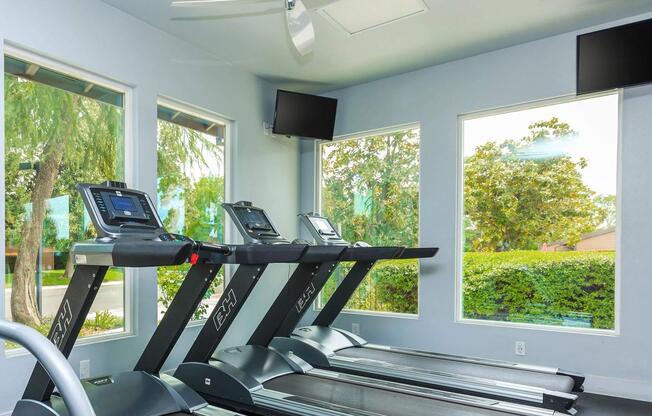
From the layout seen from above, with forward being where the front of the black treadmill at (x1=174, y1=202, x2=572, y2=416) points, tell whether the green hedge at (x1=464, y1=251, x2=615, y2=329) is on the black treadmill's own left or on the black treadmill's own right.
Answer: on the black treadmill's own right

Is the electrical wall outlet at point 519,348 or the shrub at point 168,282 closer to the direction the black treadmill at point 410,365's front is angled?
the shrub

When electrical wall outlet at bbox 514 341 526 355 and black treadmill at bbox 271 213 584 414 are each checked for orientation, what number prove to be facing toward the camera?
1

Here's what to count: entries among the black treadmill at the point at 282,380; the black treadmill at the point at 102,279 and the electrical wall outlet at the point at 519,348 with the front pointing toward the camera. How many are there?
1

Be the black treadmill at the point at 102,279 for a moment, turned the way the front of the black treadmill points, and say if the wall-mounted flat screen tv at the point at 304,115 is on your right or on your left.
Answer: on your right

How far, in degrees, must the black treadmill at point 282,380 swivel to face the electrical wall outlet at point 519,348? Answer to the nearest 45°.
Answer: approximately 90° to its right

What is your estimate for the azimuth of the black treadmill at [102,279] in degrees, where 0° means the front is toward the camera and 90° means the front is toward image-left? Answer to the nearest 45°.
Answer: approximately 135°

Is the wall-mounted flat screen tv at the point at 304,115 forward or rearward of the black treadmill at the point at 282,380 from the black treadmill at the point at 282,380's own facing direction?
forward

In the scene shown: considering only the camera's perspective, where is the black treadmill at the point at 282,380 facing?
facing away from the viewer and to the left of the viewer

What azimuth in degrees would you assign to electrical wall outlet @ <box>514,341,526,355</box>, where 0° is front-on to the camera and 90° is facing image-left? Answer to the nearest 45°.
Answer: approximately 0°

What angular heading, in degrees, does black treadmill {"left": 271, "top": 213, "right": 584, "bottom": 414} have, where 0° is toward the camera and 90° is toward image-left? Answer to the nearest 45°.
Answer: approximately 135°

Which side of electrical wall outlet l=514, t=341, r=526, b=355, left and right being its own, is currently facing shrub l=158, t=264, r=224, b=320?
right
